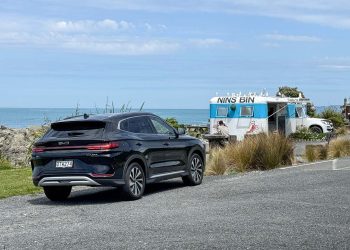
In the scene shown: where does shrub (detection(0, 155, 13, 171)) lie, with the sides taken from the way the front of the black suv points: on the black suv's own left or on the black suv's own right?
on the black suv's own left

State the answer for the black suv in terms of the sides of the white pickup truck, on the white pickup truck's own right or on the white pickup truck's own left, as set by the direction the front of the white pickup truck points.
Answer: on the white pickup truck's own right

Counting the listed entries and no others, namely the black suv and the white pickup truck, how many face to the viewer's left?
0

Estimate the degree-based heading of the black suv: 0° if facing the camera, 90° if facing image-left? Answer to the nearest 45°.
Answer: approximately 225°

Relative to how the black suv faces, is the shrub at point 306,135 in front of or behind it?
in front

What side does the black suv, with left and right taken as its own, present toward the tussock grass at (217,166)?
front

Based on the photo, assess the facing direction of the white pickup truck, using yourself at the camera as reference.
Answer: facing the viewer and to the right of the viewer

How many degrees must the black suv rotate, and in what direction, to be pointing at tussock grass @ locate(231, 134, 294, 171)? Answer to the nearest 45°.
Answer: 0° — it already faces it
